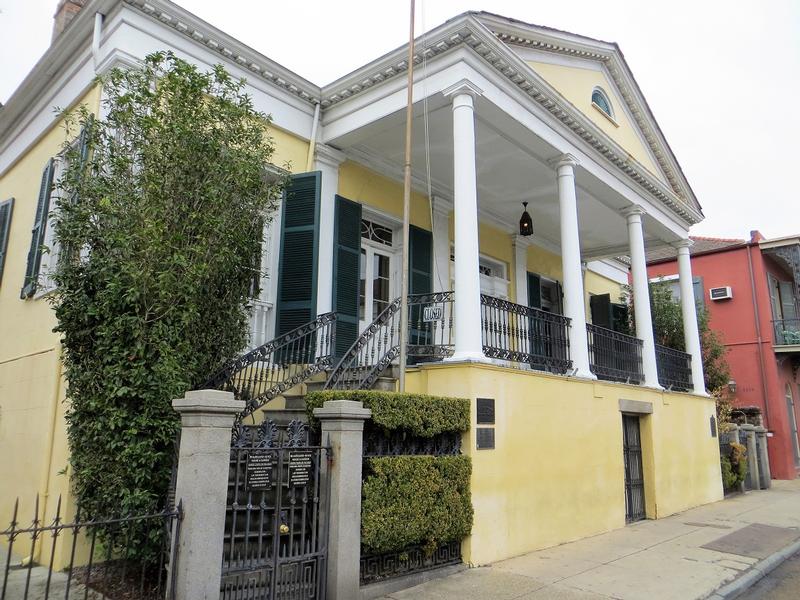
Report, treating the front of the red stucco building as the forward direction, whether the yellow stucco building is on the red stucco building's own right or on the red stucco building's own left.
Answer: on the red stucco building's own right

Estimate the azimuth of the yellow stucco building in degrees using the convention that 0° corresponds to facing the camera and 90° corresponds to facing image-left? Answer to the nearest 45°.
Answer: approximately 315°

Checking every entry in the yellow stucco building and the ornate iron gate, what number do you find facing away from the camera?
0

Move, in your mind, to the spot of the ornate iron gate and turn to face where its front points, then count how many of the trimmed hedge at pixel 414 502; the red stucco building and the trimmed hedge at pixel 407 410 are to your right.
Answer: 0

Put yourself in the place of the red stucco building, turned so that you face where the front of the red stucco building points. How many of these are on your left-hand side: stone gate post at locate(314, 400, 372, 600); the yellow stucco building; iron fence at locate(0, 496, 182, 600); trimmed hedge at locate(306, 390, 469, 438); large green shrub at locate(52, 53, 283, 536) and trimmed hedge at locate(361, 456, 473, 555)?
0

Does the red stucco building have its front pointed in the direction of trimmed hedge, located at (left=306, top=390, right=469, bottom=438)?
no

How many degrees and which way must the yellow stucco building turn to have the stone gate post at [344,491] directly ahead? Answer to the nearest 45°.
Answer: approximately 90° to its right

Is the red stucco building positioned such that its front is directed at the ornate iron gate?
no

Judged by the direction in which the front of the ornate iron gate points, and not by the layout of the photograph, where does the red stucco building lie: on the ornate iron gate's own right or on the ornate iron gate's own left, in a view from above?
on the ornate iron gate's own left

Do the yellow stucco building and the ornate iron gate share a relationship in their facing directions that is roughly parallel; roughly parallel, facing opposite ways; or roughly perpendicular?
roughly parallel

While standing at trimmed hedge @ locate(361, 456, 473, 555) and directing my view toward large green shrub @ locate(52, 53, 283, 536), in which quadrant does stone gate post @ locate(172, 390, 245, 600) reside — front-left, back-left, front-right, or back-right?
front-left

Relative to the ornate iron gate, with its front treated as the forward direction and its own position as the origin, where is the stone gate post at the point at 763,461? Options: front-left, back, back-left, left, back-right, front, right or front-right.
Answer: left

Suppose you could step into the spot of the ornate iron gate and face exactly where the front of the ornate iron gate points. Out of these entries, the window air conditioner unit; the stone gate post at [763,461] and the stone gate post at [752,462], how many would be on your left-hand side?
3

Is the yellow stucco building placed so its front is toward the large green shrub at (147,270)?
no

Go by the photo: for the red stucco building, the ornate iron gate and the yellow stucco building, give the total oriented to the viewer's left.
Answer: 0

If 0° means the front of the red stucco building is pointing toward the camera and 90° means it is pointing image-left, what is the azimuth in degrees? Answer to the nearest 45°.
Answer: approximately 315°
